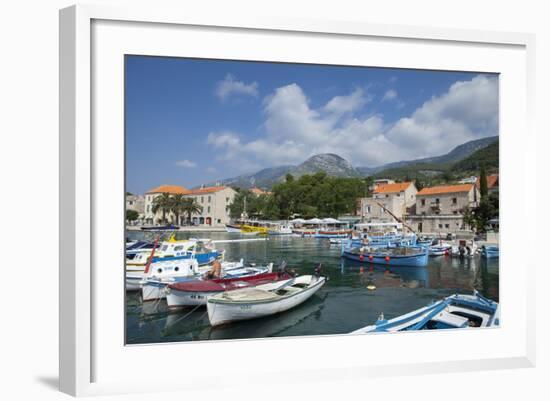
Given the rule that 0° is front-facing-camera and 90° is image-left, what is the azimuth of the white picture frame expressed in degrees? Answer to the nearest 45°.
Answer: approximately 315°
